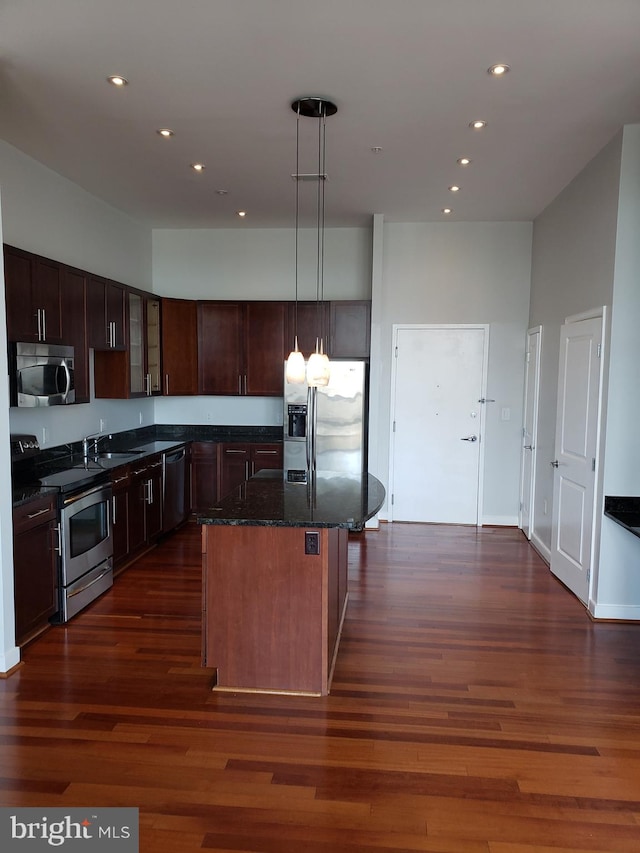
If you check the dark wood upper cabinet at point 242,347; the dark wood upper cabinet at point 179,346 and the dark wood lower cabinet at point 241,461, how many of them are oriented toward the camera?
3

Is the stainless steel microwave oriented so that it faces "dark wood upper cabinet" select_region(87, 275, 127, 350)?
no

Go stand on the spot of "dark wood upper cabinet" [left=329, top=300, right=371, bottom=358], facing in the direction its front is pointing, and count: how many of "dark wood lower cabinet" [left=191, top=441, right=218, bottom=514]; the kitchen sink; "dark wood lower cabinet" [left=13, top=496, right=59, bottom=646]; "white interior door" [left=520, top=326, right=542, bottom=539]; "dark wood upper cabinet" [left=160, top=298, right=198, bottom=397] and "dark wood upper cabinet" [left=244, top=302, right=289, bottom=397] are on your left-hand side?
1

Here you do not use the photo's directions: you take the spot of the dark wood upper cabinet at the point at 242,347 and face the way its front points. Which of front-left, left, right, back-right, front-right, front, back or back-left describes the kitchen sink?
front-right

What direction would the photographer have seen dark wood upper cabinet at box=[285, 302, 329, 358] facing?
facing the viewer

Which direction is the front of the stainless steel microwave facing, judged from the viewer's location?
facing the viewer and to the right of the viewer

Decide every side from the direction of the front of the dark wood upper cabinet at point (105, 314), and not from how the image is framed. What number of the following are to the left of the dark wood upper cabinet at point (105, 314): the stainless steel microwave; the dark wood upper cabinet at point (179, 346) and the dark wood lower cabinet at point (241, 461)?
2

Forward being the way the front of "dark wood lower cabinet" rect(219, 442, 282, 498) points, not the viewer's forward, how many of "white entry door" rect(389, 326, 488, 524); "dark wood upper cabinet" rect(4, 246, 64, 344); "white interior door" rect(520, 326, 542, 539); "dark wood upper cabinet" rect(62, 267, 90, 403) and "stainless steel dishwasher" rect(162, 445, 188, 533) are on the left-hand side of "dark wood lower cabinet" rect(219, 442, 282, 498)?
2

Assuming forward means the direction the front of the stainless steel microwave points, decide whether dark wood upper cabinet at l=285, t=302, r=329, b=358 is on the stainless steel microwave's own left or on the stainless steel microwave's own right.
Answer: on the stainless steel microwave's own left

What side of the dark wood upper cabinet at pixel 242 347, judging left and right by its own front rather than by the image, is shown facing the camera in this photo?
front

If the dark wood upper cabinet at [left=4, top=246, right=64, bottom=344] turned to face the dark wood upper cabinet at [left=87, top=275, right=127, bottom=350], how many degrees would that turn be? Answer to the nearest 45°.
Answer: approximately 90° to its left

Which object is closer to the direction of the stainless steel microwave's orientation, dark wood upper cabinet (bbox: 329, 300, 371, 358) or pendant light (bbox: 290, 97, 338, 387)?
the pendant light

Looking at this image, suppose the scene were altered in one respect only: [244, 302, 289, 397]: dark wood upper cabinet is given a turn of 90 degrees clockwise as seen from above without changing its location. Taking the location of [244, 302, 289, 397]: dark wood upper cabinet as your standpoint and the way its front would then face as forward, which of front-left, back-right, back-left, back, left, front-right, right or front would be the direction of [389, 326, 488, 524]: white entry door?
back

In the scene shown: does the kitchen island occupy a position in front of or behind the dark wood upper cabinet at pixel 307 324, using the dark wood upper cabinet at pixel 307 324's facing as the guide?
in front

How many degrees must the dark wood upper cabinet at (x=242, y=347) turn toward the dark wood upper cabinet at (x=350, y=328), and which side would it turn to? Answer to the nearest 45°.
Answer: approximately 90° to its left

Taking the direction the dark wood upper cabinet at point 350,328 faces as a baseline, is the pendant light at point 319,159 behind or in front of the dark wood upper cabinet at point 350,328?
in front

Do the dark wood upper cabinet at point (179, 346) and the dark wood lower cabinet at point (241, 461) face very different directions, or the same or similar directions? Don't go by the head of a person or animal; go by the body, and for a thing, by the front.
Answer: same or similar directions

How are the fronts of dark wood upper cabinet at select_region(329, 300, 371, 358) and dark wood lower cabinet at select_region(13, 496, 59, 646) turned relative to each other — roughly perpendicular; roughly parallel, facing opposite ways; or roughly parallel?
roughly perpendicular

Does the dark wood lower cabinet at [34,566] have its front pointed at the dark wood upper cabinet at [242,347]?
no
